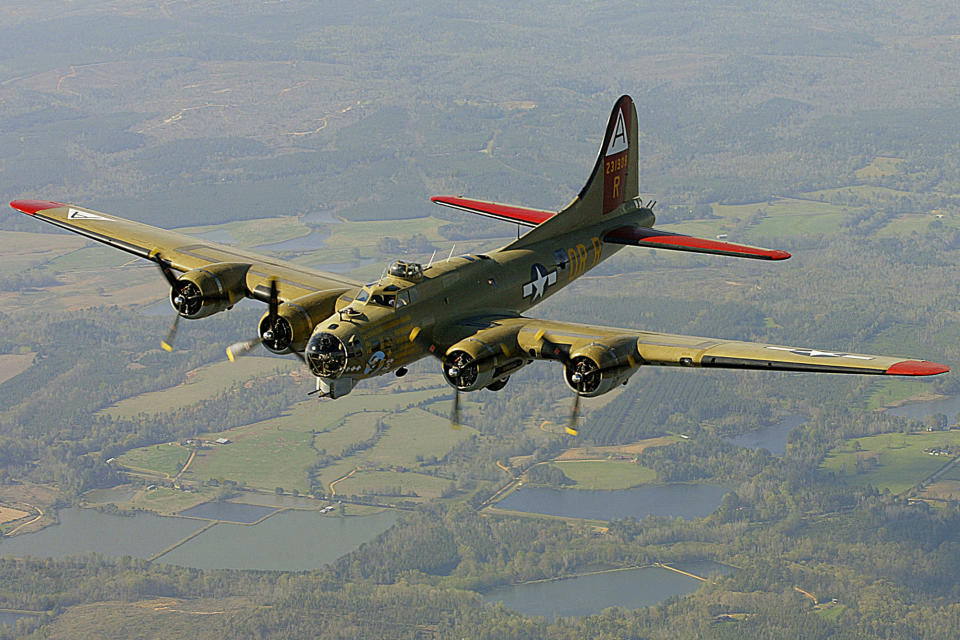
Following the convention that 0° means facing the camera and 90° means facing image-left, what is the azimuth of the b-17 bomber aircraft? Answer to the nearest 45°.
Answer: approximately 45°
